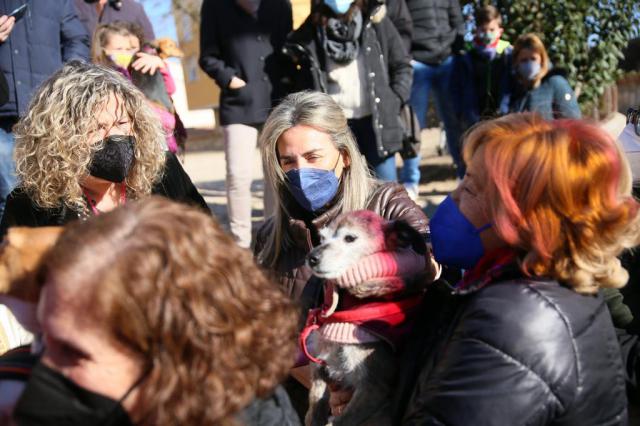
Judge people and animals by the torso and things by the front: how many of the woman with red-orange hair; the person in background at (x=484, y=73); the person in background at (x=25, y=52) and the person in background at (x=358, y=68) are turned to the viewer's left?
1

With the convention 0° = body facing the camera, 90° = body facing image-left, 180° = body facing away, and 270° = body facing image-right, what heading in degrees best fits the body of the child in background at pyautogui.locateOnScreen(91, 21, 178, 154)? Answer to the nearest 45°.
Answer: approximately 315°

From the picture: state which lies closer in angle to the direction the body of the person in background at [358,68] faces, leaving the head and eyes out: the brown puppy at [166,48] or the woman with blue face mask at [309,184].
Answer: the woman with blue face mask

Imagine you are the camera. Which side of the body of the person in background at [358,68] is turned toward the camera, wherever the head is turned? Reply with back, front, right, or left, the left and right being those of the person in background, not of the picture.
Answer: front

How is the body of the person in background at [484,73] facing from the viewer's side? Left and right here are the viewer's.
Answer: facing the viewer

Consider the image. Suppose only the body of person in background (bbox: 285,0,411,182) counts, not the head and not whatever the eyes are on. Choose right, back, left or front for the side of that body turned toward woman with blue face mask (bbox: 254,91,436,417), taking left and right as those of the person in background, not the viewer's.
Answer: front

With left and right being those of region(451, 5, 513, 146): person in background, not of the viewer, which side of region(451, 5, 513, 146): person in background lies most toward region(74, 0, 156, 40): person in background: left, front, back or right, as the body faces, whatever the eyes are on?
right

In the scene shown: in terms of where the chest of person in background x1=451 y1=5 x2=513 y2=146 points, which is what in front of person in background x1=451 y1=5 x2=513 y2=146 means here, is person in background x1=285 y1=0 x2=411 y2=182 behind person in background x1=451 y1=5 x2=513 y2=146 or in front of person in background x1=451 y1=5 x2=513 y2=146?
in front

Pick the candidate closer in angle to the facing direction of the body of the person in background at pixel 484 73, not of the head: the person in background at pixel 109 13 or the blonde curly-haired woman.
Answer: the blonde curly-haired woman

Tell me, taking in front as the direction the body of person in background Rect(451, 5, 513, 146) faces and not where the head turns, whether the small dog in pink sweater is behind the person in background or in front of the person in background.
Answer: in front

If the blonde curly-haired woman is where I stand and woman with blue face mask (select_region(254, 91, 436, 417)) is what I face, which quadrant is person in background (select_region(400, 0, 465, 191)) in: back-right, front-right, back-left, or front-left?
front-left

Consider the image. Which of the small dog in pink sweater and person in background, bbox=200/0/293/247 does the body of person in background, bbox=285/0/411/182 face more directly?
the small dog in pink sweater

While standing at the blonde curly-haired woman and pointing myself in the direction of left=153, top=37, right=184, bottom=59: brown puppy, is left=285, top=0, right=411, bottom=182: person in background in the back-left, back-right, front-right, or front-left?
front-right

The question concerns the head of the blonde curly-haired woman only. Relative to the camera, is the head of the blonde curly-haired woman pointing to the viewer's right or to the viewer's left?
to the viewer's right
